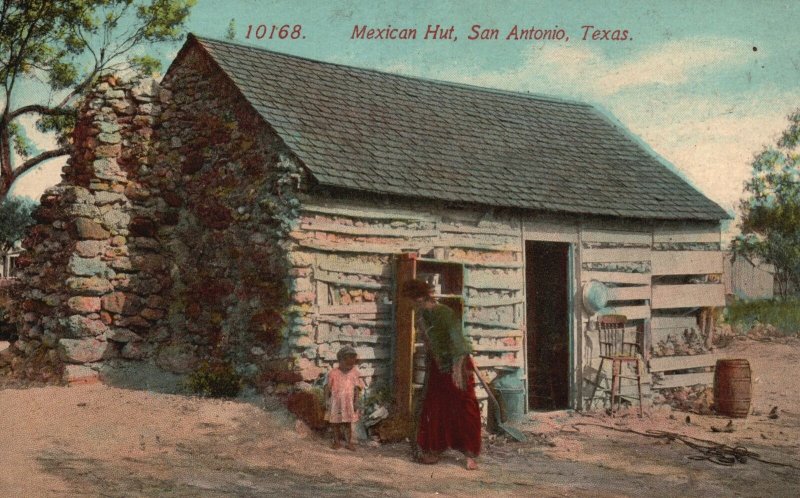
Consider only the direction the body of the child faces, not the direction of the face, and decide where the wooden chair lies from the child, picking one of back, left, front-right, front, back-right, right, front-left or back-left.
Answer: back-left

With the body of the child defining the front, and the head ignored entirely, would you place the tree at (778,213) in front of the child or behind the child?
behind

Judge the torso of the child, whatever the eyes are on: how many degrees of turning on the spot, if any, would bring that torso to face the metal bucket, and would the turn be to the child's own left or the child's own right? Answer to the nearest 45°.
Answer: approximately 135° to the child's own left

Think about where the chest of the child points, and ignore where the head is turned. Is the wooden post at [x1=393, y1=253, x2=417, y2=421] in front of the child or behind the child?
behind

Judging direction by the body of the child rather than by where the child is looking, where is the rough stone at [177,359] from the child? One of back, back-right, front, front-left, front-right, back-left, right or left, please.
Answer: back-right

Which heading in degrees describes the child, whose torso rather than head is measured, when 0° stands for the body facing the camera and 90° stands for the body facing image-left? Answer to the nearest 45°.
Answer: approximately 0°

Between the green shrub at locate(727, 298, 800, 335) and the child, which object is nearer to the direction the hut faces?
the child

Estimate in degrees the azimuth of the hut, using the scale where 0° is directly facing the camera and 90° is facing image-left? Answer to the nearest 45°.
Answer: approximately 315°

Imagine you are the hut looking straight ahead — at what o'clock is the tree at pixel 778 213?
The tree is roughly at 9 o'clock from the hut.
